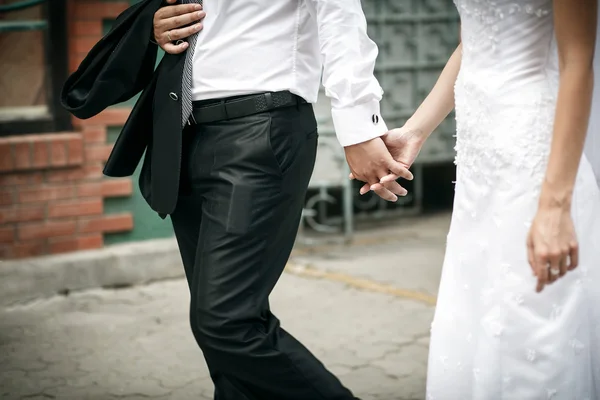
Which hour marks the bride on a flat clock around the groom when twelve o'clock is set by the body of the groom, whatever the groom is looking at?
The bride is roughly at 9 o'clock from the groom.
